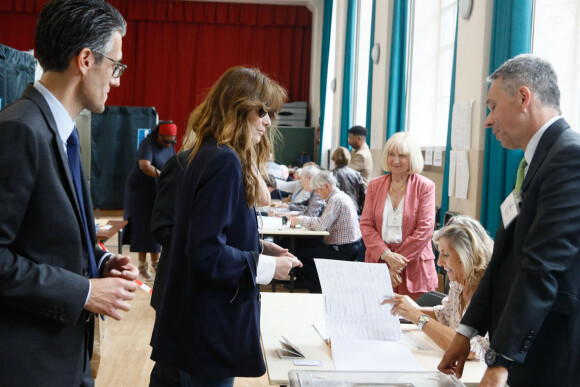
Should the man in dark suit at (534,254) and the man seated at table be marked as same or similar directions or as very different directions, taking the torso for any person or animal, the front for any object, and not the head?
same or similar directions

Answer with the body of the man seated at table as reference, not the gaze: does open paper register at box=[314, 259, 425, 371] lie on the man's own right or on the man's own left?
on the man's own left

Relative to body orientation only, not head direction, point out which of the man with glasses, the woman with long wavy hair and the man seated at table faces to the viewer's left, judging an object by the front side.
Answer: the man seated at table

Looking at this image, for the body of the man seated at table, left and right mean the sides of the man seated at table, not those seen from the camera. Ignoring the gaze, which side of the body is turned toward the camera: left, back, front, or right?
left

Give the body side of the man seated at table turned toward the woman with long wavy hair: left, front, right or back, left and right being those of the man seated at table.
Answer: left

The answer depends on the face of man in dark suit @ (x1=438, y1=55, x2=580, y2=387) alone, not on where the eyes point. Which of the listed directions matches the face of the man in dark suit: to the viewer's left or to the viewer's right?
to the viewer's left

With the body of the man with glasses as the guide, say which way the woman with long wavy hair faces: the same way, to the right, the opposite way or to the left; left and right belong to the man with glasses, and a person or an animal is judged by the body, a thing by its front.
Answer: the same way

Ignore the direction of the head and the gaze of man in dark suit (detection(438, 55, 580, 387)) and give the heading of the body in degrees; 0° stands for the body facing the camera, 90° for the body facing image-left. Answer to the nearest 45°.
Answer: approximately 90°

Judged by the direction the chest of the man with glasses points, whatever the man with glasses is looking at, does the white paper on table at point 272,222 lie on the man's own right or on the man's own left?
on the man's own left

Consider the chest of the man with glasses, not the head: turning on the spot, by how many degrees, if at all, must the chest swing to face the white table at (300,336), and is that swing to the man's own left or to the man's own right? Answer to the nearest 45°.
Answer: approximately 45° to the man's own left

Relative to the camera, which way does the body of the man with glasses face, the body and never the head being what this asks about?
to the viewer's right

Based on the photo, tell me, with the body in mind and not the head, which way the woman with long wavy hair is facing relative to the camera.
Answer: to the viewer's right

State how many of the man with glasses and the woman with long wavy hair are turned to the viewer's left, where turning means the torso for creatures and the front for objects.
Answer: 0

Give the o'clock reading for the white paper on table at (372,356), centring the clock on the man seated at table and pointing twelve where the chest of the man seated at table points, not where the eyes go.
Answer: The white paper on table is roughly at 9 o'clock from the man seated at table.

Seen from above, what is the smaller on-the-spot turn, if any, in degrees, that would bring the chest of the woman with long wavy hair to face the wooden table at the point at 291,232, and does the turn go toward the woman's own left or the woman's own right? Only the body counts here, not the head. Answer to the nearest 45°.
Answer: approximately 90° to the woman's own left
